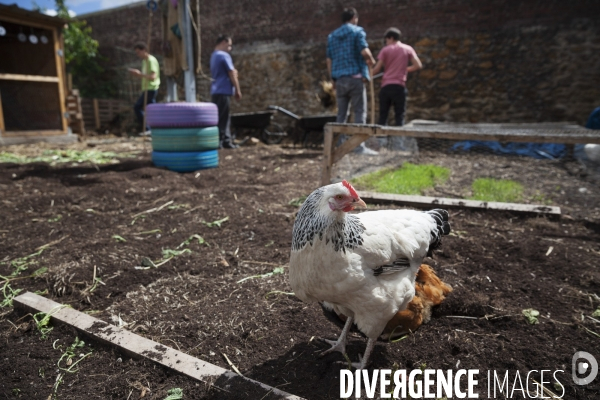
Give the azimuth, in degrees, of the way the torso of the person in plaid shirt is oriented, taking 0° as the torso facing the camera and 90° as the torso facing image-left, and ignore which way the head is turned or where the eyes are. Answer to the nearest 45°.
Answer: approximately 225°

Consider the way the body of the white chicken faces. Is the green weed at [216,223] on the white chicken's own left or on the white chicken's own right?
on the white chicken's own right

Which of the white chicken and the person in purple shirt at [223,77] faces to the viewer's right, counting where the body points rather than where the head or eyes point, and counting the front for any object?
the person in purple shirt

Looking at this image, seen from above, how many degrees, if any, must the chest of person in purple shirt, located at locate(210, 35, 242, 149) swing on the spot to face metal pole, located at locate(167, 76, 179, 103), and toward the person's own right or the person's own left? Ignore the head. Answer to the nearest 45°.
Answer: approximately 135° to the person's own right

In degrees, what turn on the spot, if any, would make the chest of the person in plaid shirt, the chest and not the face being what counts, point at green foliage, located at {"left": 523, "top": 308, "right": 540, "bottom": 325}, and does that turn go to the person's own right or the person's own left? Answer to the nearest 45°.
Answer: approximately 135° to the person's own right

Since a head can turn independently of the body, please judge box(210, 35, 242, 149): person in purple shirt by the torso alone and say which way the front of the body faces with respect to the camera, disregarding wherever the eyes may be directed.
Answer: to the viewer's right

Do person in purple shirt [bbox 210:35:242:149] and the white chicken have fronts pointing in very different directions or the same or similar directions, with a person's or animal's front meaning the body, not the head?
very different directions

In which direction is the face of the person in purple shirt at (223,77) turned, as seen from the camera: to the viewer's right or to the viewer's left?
to the viewer's right

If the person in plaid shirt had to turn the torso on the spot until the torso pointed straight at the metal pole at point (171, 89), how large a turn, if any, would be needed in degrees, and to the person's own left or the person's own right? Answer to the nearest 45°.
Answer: approximately 135° to the person's own left

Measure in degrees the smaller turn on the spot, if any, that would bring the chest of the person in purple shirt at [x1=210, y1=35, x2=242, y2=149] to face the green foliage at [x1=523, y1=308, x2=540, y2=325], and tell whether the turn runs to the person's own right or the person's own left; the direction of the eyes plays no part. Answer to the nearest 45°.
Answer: approximately 90° to the person's own right

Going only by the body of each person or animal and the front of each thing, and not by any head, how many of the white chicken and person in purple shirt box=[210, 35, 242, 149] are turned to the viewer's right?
1

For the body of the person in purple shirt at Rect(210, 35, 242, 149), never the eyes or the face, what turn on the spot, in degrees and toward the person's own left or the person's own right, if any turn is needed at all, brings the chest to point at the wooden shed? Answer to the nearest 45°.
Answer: approximately 135° to the person's own left

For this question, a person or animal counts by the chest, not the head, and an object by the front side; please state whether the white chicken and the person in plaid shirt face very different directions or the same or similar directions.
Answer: very different directions

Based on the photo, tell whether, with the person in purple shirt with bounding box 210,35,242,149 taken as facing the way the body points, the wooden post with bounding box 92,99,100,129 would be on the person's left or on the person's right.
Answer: on the person's left
